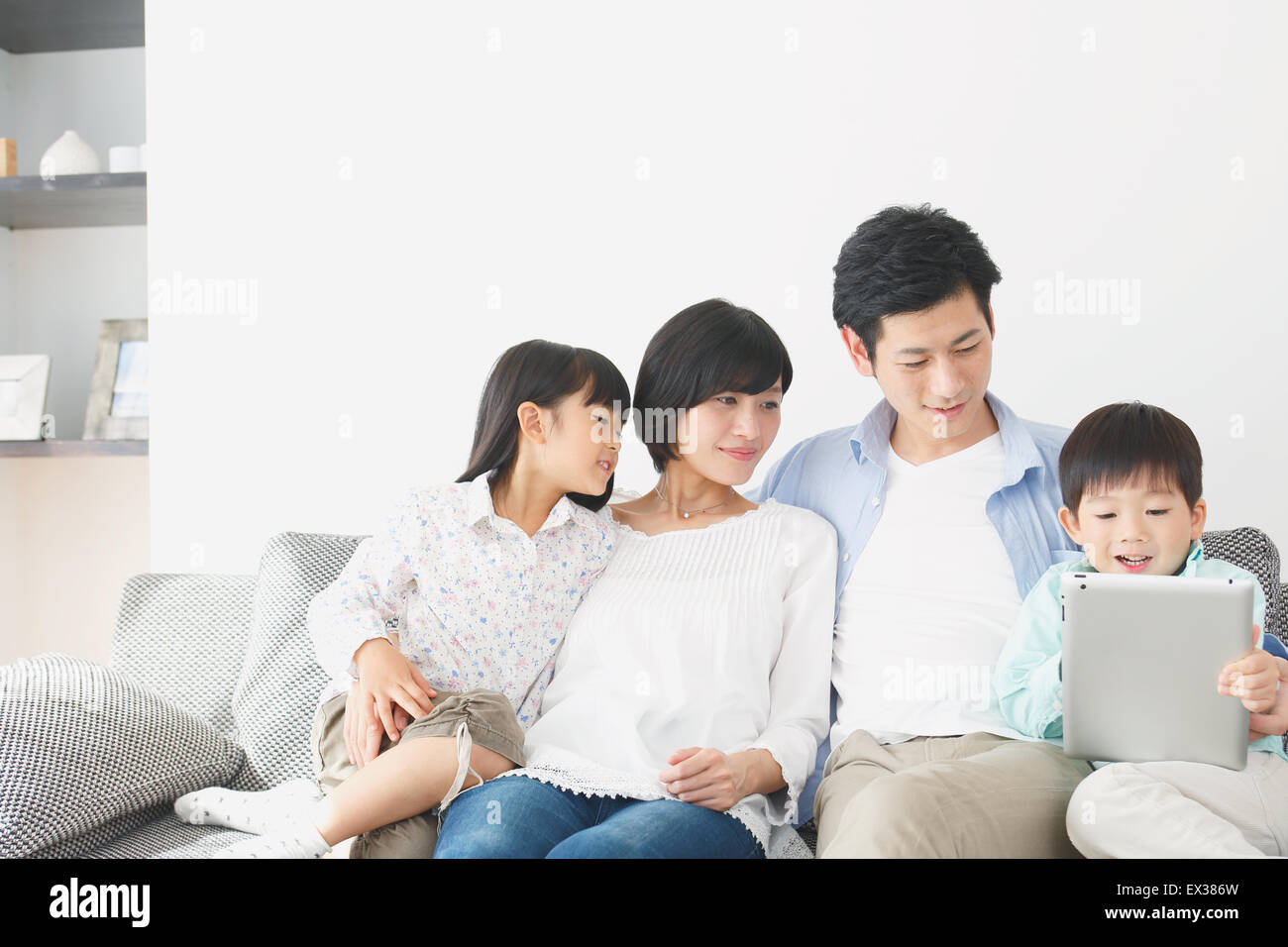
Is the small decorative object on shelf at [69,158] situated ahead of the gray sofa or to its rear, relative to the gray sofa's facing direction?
to the rear

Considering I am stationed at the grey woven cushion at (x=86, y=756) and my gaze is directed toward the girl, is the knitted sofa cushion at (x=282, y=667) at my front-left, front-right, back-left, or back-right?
front-left

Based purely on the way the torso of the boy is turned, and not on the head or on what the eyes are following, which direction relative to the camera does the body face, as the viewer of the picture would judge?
toward the camera

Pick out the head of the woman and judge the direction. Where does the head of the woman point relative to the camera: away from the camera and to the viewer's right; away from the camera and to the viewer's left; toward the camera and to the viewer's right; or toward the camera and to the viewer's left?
toward the camera and to the viewer's right

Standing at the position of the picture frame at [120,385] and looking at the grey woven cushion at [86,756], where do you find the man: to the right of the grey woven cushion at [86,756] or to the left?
left

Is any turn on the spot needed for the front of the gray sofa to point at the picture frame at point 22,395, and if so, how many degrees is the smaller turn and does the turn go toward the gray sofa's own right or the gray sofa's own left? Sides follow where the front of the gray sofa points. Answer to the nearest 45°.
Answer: approximately 135° to the gray sofa's own right

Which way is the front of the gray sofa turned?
toward the camera

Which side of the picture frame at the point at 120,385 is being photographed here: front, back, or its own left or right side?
front

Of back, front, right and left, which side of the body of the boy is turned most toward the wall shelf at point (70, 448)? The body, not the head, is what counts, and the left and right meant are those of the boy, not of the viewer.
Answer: right

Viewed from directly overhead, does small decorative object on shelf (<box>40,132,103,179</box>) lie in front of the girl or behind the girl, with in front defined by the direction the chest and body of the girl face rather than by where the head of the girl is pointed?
behind

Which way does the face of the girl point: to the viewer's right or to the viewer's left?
to the viewer's right
